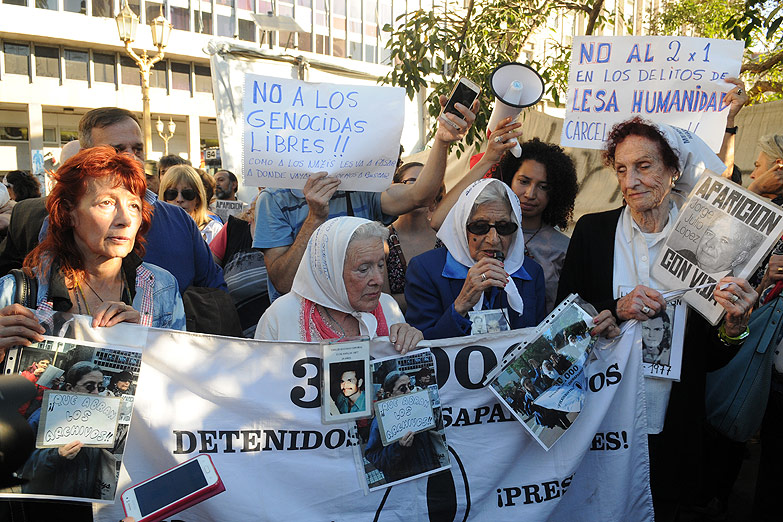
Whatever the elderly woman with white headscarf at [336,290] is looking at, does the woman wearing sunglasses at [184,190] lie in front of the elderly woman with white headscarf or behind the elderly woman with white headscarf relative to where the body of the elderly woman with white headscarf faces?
behind

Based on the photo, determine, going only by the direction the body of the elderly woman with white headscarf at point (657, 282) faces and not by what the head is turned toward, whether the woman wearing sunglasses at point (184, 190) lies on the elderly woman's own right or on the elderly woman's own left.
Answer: on the elderly woman's own right

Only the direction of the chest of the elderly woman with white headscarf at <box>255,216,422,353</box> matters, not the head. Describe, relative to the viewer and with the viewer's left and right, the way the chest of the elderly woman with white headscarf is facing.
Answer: facing the viewer and to the right of the viewer

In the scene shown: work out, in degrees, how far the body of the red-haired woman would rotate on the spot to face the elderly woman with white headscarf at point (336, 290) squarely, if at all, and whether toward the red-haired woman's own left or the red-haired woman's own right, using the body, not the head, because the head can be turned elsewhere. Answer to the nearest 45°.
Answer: approximately 45° to the red-haired woman's own left

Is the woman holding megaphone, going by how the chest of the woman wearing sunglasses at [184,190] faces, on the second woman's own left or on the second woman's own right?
on the second woman's own left

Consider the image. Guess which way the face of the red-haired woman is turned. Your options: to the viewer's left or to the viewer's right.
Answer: to the viewer's right

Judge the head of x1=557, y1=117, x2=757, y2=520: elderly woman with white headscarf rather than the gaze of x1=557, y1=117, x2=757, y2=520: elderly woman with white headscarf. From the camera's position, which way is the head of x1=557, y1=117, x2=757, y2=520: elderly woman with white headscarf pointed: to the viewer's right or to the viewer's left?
to the viewer's left
